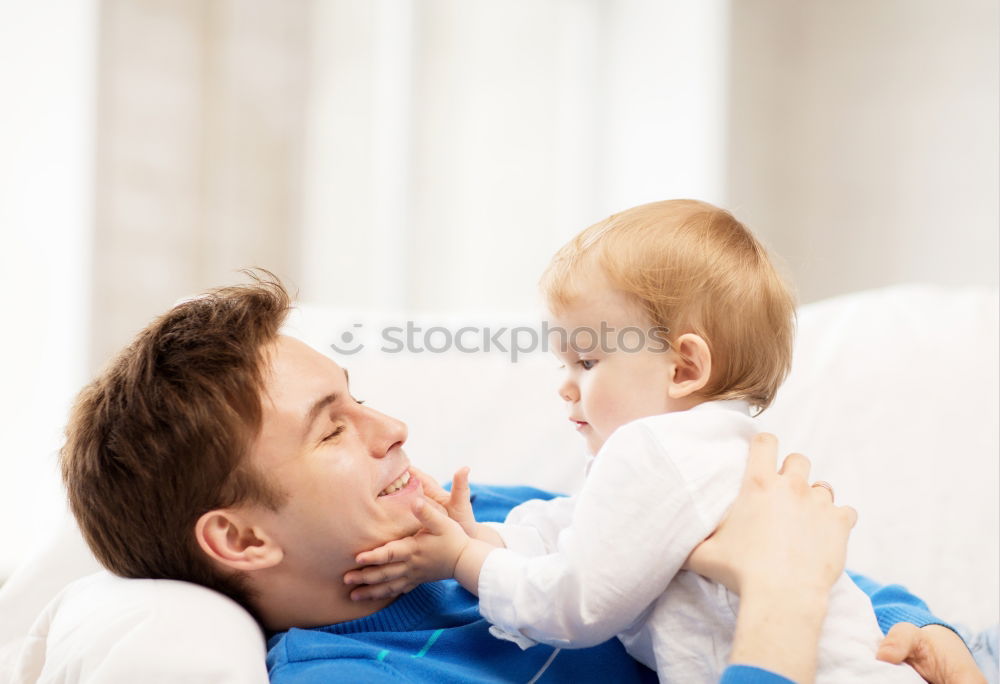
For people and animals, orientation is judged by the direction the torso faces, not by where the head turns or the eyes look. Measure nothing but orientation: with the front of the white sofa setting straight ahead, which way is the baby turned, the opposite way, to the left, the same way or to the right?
to the right

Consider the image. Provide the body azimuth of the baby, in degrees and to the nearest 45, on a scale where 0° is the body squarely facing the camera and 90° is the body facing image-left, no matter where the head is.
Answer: approximately 90°

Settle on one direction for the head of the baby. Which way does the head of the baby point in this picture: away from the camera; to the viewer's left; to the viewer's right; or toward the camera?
to the viewer's left
